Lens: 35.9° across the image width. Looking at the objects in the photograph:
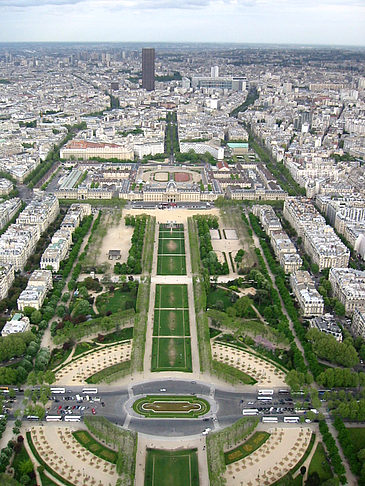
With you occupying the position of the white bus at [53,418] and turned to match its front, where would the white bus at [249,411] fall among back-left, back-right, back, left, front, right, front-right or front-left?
front

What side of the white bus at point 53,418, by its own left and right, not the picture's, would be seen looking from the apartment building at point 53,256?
left

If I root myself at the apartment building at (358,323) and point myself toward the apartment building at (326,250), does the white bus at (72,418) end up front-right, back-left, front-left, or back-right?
back-left

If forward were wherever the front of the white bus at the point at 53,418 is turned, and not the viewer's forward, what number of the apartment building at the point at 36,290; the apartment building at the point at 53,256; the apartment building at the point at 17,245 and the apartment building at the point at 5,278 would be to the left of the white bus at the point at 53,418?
4

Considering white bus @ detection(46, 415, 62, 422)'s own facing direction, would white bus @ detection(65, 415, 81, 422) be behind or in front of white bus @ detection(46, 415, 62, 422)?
in front

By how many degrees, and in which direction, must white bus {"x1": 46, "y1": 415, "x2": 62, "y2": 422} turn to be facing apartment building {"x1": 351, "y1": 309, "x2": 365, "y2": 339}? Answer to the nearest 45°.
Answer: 0° — it already faces it

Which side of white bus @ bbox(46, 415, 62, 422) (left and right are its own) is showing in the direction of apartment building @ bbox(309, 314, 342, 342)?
front

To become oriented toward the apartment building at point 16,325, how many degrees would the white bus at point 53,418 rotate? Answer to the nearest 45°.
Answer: approximately 90° to its left

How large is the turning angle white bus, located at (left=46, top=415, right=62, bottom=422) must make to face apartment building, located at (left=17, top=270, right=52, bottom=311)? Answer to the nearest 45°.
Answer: approximately 90° to its left

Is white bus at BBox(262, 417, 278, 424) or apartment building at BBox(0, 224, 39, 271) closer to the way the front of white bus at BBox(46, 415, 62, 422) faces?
the white bus

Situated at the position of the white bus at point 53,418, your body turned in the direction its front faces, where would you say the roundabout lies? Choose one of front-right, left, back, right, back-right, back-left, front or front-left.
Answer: front

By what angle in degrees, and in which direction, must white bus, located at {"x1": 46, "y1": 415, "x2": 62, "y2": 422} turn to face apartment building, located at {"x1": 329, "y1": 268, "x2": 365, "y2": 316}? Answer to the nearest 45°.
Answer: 0° — it already faces it

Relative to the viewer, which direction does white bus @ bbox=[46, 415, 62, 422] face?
to the viewer's right

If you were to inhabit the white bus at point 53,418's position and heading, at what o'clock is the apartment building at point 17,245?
The apartment building is roughly at 9 o'clock from the white bus.

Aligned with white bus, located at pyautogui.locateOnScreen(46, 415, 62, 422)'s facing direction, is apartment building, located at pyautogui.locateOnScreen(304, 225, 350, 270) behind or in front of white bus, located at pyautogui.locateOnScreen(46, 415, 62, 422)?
in front

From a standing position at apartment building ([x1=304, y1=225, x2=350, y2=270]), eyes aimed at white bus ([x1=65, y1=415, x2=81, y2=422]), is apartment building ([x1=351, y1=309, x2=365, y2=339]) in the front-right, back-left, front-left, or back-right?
front-left

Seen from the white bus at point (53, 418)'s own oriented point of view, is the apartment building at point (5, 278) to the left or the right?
on its left
